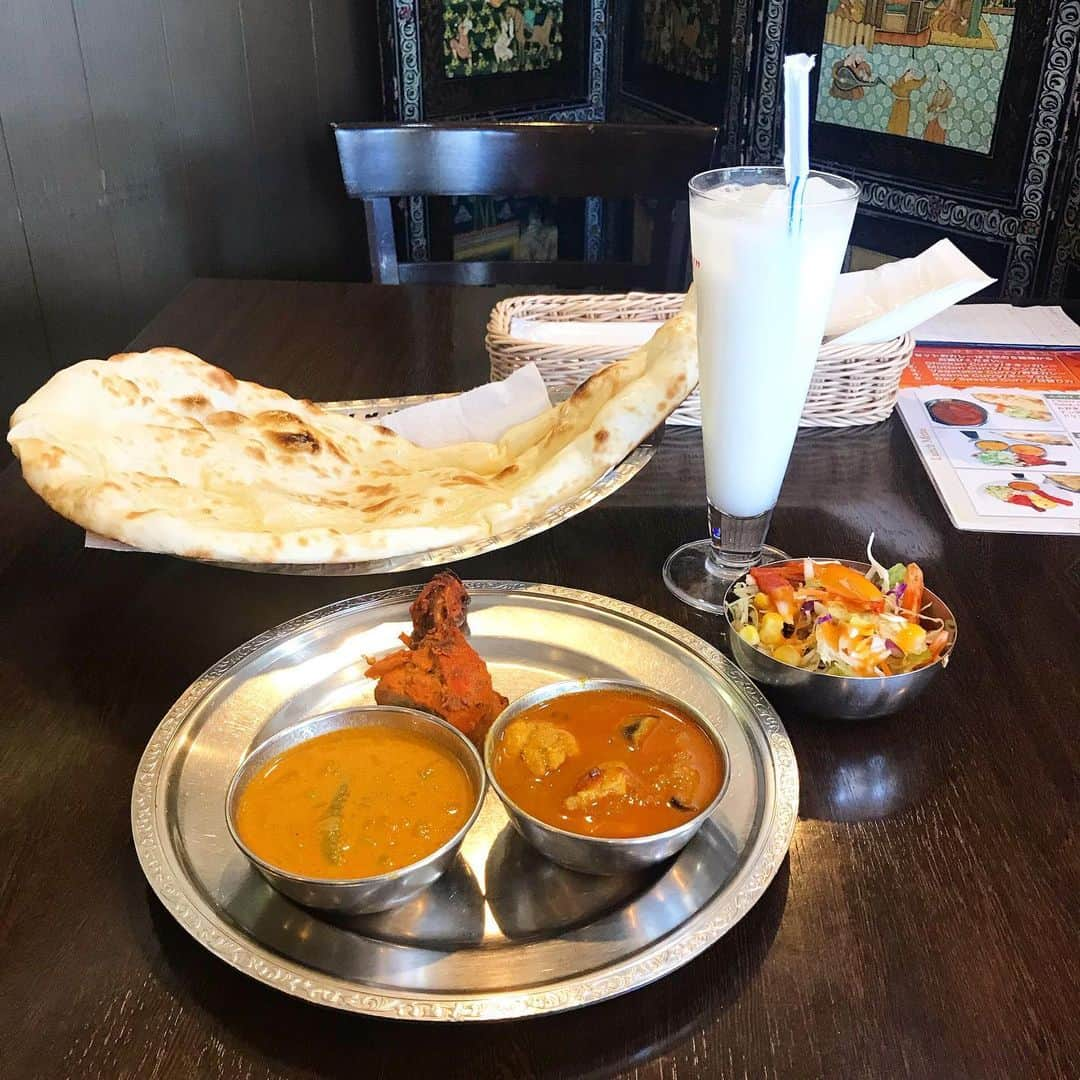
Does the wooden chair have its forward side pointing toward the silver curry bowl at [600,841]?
yes

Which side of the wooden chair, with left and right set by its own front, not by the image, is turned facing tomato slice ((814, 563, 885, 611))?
front

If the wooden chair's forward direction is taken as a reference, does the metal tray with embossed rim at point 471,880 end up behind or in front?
in front

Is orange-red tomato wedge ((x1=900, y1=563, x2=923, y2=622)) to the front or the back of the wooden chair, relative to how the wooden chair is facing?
to the front

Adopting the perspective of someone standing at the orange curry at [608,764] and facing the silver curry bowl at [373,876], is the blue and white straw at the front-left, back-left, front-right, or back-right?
back-right

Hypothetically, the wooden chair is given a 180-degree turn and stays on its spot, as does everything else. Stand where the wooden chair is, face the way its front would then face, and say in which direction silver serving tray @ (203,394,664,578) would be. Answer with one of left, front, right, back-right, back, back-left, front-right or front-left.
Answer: back

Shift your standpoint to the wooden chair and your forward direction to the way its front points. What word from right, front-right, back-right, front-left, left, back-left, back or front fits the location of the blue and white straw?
front

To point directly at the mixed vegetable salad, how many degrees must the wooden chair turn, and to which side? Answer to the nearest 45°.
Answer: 0° — it already faces it

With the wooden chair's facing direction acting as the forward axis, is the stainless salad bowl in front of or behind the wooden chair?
in front

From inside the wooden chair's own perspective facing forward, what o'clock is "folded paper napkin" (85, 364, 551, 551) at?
The folded paper napkin is roughly at 12 o'clock from the wooden chair.

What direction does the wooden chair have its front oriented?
toward the camera

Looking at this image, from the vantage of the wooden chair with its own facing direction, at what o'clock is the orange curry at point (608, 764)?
The orange curry is roughly at 12 o'clock from the wooden chair.

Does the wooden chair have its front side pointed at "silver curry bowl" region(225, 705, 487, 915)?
yes
